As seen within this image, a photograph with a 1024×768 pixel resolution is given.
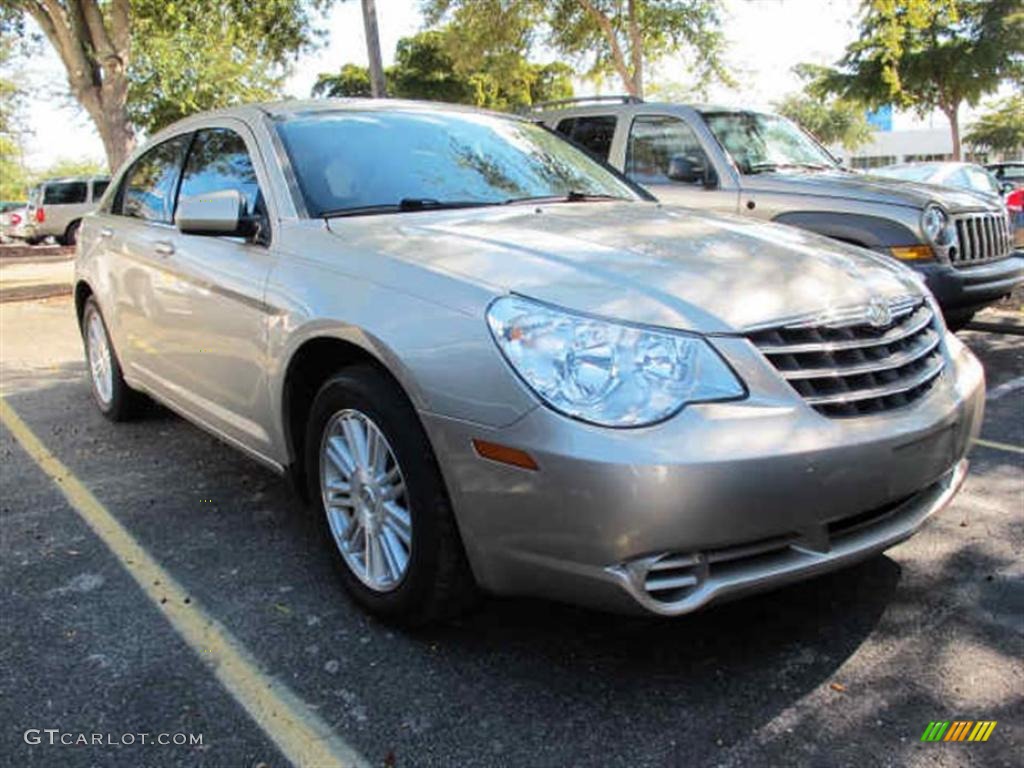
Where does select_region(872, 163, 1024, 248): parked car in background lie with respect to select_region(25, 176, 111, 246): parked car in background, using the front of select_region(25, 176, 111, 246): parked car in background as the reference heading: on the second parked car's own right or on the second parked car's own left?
on the second parked car's own right

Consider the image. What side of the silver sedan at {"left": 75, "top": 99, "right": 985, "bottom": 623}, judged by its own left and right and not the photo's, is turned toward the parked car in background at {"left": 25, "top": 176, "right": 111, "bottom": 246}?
back

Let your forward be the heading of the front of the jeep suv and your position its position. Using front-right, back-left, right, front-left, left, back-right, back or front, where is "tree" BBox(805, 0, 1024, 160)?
back-left

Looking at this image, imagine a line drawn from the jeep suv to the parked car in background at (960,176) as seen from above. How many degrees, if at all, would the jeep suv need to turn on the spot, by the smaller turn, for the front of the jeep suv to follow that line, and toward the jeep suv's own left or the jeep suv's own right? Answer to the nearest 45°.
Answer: approximately 135° to the jeep suv's own left

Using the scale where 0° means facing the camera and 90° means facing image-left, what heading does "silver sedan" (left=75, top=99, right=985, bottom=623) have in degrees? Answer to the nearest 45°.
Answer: approximately 315°

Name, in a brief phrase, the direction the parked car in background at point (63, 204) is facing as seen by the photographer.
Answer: facing away from the viewer and to the right of the viewer

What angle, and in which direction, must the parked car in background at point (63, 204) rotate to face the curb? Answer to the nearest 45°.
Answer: approximately 135° to its right

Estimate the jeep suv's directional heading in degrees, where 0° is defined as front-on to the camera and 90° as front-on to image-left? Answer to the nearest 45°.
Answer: approximately 315°

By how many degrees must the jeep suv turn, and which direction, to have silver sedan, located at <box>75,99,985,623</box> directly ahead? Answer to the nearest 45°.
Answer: approximately 45° to its right

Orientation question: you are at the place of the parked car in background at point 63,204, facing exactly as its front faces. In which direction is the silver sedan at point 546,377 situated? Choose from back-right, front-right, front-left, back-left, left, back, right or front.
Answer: back-right
